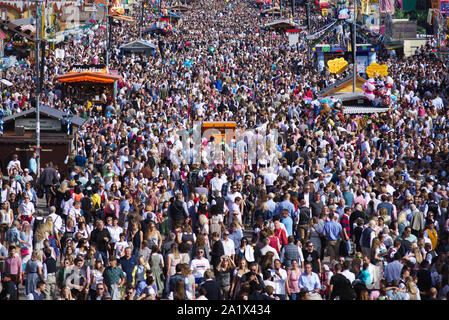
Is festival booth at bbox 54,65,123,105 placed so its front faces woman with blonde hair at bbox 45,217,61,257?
yes

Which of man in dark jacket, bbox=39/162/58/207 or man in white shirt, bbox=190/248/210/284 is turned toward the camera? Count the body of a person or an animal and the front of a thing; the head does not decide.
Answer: the man in white shirt

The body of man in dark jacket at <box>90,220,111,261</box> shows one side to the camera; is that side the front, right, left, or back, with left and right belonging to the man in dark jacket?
front

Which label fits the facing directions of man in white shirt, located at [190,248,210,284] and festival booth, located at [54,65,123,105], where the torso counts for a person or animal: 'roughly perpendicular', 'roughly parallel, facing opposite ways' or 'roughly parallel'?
roughly parallel

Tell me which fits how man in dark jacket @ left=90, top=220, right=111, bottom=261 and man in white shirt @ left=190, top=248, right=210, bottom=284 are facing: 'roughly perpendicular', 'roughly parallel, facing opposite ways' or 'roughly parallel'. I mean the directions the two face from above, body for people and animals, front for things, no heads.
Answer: roughly parallel

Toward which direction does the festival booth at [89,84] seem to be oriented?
toward the camera

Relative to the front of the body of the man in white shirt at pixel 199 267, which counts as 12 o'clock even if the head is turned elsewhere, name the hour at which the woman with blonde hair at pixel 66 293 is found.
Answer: The woman with blonde hair is roughly at 2 o'clock from the man in white shirt.

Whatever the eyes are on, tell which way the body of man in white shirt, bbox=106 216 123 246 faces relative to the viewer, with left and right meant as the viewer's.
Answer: facing the viewer

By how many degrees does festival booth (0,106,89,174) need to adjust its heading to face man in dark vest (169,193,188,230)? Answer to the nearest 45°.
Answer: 0° — it already faces them

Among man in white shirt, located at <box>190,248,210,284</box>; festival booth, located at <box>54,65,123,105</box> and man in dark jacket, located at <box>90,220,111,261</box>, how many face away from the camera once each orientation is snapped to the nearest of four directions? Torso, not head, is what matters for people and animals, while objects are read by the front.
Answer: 0

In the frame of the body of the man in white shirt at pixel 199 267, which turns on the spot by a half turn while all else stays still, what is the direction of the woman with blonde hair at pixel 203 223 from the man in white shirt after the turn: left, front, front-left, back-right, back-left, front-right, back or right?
front

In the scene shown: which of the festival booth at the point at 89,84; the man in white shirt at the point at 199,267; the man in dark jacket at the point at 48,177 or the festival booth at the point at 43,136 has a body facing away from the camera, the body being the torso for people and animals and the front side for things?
the man in dark jacket

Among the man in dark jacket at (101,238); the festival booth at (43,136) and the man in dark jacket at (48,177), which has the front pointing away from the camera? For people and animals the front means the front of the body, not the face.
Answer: the man in dark jacket at (48,177)

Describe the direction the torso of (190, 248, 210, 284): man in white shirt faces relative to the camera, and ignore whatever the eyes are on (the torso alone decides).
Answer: toward the camera
